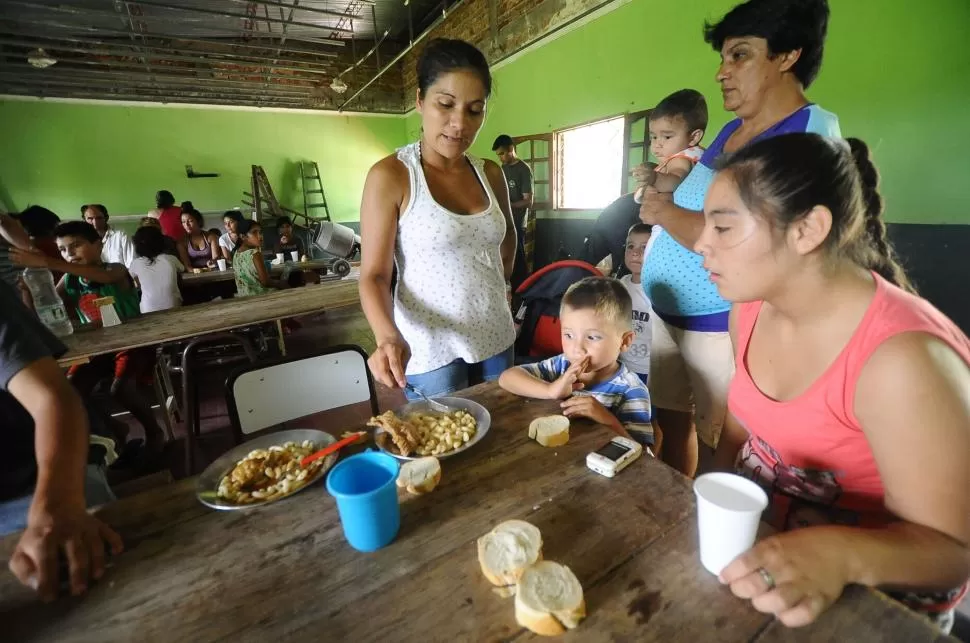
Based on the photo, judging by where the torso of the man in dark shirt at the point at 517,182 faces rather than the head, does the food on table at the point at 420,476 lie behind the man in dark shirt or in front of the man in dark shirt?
in front

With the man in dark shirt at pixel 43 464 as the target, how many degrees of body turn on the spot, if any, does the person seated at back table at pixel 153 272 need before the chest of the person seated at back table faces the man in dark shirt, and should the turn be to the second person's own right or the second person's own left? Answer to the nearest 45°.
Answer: approximately 180°

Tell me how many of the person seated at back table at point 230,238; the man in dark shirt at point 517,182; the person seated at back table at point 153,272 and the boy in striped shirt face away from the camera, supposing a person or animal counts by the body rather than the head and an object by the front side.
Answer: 1

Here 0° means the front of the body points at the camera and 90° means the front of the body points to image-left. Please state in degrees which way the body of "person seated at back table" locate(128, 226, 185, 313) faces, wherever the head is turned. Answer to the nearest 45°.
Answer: approximately 180°

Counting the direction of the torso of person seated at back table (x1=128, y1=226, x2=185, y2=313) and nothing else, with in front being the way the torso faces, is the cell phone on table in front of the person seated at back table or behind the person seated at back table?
behind

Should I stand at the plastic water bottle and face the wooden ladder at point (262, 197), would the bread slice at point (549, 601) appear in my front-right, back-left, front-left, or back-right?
back-right

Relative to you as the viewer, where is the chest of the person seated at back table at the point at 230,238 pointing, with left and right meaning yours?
facing the viewer and to the left of the viewer

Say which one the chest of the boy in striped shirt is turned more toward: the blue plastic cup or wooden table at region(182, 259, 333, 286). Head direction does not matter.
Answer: the blue plastic cup

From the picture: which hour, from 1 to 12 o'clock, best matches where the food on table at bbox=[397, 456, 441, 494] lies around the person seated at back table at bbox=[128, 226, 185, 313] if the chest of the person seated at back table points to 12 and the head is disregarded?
The food on table is roughly at 6 o'clock from the person seated at back table.

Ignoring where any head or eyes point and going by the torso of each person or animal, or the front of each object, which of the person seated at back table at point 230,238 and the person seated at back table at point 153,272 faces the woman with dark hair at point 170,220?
the person seated at back table at point 153,272

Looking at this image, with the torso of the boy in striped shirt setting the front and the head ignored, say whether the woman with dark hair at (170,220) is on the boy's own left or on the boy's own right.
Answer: on the boy's own right

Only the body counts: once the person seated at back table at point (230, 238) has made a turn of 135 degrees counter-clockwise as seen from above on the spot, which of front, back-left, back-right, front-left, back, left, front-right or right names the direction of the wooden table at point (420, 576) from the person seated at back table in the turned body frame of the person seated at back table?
right

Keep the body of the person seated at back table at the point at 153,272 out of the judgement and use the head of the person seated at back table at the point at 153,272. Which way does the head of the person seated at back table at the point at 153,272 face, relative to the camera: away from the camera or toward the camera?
away from the camera

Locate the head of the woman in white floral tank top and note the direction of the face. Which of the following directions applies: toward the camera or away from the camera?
toward the camera

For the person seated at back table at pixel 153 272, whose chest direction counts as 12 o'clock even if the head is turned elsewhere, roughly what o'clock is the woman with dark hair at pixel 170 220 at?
The woman with dark hair is roughly at 12 o'clock from the person seated at back table.

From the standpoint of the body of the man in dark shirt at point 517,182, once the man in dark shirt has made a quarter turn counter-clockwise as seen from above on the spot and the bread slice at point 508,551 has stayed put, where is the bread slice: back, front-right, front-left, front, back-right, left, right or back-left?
front-right

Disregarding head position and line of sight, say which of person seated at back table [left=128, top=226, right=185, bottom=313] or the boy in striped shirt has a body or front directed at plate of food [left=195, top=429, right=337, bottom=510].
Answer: the boy in striped shirt

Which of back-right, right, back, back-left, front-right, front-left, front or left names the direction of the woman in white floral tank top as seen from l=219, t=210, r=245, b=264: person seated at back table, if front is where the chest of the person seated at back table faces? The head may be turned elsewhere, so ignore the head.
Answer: front-left

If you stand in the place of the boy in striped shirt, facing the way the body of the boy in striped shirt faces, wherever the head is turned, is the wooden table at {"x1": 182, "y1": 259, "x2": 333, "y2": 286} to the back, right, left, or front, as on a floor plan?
right
